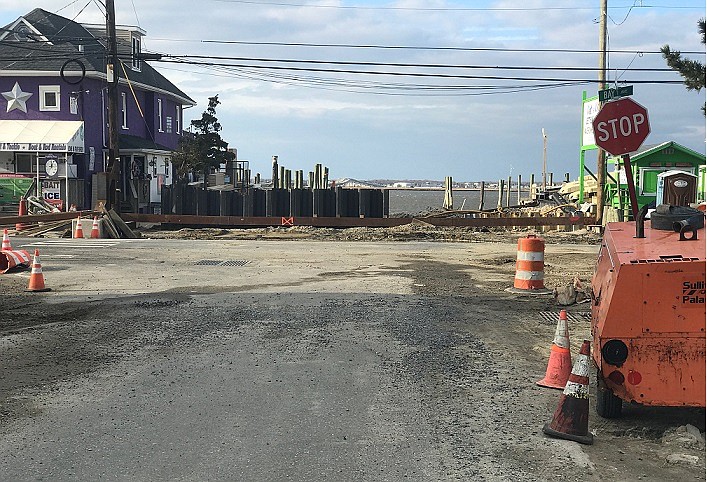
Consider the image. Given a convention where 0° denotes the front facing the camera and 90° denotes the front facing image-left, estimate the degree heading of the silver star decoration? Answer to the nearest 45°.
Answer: approximately 0°

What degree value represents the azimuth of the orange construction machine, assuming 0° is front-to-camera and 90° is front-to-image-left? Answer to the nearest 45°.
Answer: approximately 180°

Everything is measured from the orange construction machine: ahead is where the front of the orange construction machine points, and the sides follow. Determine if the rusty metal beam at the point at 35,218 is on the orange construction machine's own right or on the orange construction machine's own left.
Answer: on the orange construction machine's own left

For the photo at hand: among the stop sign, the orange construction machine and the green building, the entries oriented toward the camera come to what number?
2

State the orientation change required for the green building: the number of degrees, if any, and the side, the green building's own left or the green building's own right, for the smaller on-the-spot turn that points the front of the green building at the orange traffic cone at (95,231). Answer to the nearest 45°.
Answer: approximately 45° to the green building's own right

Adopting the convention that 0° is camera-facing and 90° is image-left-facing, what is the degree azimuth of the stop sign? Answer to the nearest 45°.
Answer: approximately 0°
